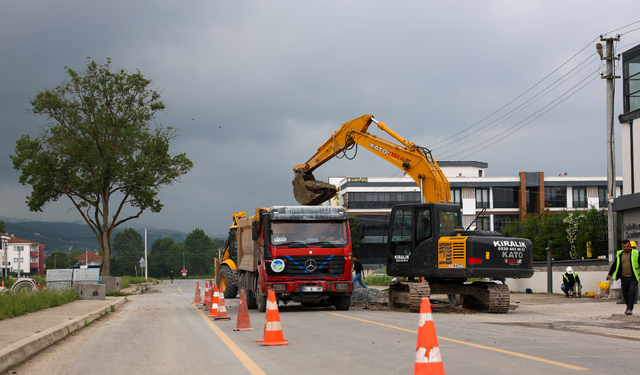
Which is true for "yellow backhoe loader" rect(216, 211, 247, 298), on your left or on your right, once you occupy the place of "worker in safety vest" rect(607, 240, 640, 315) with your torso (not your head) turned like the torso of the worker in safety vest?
on your right

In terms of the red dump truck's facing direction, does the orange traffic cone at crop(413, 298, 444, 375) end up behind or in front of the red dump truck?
in front

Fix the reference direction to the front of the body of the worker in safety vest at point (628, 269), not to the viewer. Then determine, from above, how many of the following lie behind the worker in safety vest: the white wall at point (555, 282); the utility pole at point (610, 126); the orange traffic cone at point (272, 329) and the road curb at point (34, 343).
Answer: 2

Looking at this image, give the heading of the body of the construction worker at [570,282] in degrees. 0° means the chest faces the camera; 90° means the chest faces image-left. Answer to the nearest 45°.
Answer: approximately 0°

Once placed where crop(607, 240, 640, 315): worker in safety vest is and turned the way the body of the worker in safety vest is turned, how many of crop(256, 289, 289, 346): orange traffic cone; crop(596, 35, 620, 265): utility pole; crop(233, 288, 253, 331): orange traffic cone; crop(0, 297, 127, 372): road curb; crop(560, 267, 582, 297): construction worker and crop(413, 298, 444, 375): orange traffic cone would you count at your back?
2

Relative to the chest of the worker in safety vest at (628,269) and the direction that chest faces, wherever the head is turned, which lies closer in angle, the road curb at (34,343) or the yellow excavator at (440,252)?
the road curb

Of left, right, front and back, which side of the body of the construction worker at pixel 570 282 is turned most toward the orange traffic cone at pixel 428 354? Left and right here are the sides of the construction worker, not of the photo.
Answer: front

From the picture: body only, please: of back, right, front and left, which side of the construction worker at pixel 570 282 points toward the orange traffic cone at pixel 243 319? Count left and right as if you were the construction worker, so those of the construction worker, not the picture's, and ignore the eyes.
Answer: front

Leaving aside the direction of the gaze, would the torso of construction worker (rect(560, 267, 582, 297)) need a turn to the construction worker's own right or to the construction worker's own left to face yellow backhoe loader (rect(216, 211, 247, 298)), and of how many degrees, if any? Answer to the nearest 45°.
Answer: approximately 90° to the construction worker's own right

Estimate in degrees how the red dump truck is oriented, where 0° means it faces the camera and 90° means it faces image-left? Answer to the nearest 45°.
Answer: approximately 0°

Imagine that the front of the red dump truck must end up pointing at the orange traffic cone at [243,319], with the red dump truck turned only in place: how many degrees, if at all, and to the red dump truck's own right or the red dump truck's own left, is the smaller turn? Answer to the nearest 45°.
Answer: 0° — it already faces it
